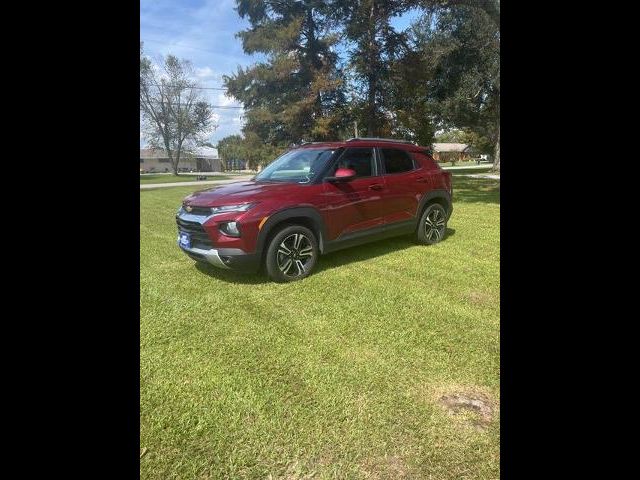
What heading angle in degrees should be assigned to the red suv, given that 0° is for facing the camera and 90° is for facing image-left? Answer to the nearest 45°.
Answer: approximately 45°

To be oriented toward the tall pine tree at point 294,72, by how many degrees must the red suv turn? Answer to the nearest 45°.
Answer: approximately 135° to its right

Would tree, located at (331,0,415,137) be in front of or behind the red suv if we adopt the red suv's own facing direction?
behind
